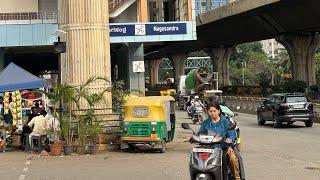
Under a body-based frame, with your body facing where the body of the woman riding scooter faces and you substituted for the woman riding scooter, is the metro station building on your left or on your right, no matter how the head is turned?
on your right

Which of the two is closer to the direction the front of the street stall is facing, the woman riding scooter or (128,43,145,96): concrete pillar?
the woman riding scooter
